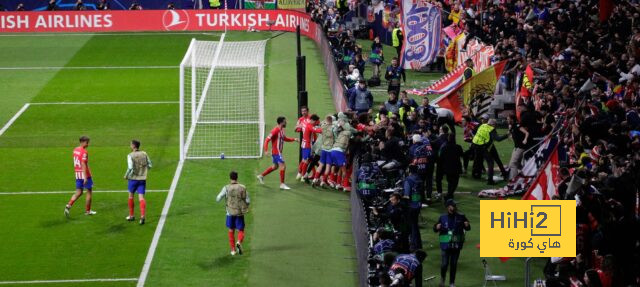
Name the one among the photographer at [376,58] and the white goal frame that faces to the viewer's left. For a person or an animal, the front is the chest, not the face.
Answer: the white goal frame

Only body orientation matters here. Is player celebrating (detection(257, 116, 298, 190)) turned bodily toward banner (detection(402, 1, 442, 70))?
no

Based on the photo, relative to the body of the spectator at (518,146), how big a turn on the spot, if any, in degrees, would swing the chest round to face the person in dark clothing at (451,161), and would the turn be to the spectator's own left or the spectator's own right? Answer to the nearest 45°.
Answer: approximately 45° to the spectator's own left

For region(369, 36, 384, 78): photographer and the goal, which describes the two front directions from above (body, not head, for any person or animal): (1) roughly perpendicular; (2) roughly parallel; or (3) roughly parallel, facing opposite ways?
roughly perpendicular

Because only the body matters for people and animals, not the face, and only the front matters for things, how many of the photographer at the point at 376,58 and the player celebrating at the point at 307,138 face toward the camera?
1

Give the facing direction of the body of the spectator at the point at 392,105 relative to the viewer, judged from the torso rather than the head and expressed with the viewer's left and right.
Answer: facing the viewer

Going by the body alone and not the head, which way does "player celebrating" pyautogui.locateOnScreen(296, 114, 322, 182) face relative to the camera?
to the viewer's right

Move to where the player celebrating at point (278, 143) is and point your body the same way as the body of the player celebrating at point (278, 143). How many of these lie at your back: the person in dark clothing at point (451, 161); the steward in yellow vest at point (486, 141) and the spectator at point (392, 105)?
0

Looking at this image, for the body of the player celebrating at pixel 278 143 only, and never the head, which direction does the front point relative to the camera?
to the viewer's right

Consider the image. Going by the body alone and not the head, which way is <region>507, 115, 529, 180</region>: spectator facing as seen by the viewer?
to the viewer's left

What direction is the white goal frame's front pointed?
to the viewer's left

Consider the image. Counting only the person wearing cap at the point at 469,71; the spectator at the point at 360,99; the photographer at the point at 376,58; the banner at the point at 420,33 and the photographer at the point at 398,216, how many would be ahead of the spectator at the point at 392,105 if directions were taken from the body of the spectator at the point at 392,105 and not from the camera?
1
